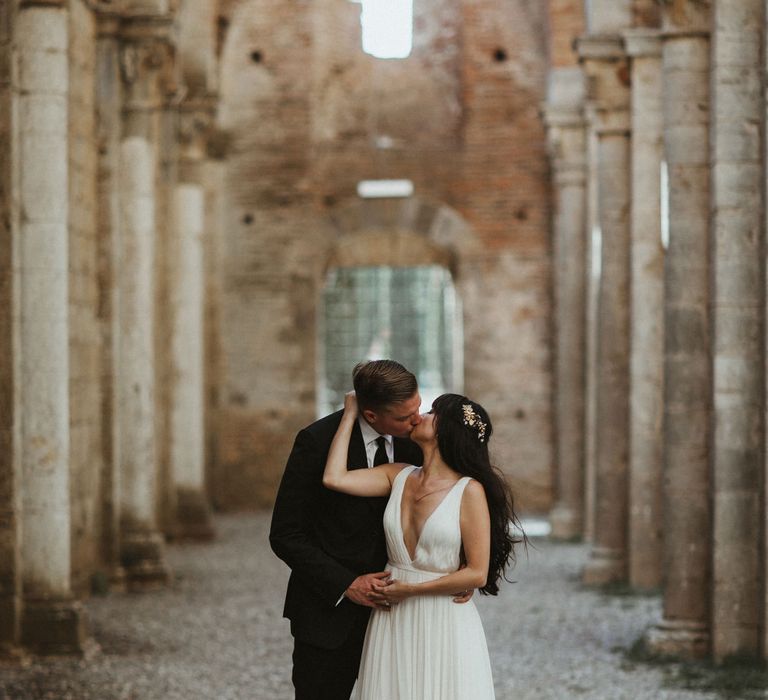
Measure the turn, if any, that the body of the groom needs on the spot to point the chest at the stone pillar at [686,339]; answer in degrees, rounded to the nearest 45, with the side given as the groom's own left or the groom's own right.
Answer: approximately 90° to the groom's own left

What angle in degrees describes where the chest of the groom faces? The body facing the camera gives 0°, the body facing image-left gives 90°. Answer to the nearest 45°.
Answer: approximately 315°

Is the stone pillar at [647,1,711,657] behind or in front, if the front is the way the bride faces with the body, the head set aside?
behind

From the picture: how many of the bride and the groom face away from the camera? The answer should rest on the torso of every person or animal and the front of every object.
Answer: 0

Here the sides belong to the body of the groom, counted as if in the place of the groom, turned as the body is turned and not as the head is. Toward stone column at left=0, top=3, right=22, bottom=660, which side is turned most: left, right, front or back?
back

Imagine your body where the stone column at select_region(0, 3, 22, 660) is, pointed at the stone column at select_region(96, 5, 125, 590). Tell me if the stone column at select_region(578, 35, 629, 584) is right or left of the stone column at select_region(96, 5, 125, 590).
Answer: right

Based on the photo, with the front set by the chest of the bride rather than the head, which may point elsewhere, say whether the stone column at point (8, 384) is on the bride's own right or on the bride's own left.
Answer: on the bride's own right

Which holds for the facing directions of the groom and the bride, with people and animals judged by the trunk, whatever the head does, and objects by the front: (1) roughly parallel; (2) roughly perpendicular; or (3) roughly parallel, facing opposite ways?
roughly perpendicular

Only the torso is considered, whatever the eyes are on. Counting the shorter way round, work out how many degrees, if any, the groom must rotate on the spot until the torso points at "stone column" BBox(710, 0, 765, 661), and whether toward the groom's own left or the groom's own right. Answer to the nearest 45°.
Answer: approximately 90° to the groom's own left

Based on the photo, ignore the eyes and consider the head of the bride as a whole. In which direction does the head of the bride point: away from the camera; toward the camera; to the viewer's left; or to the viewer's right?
to the viewer's left

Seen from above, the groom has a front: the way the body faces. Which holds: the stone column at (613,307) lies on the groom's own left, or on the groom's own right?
on the groom's own left

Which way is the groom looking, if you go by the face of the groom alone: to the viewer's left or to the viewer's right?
to the viewer's right

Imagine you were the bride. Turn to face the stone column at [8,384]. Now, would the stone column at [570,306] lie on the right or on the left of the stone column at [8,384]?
right

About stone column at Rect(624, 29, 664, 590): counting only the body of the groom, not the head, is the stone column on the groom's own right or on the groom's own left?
on the groom's own left
